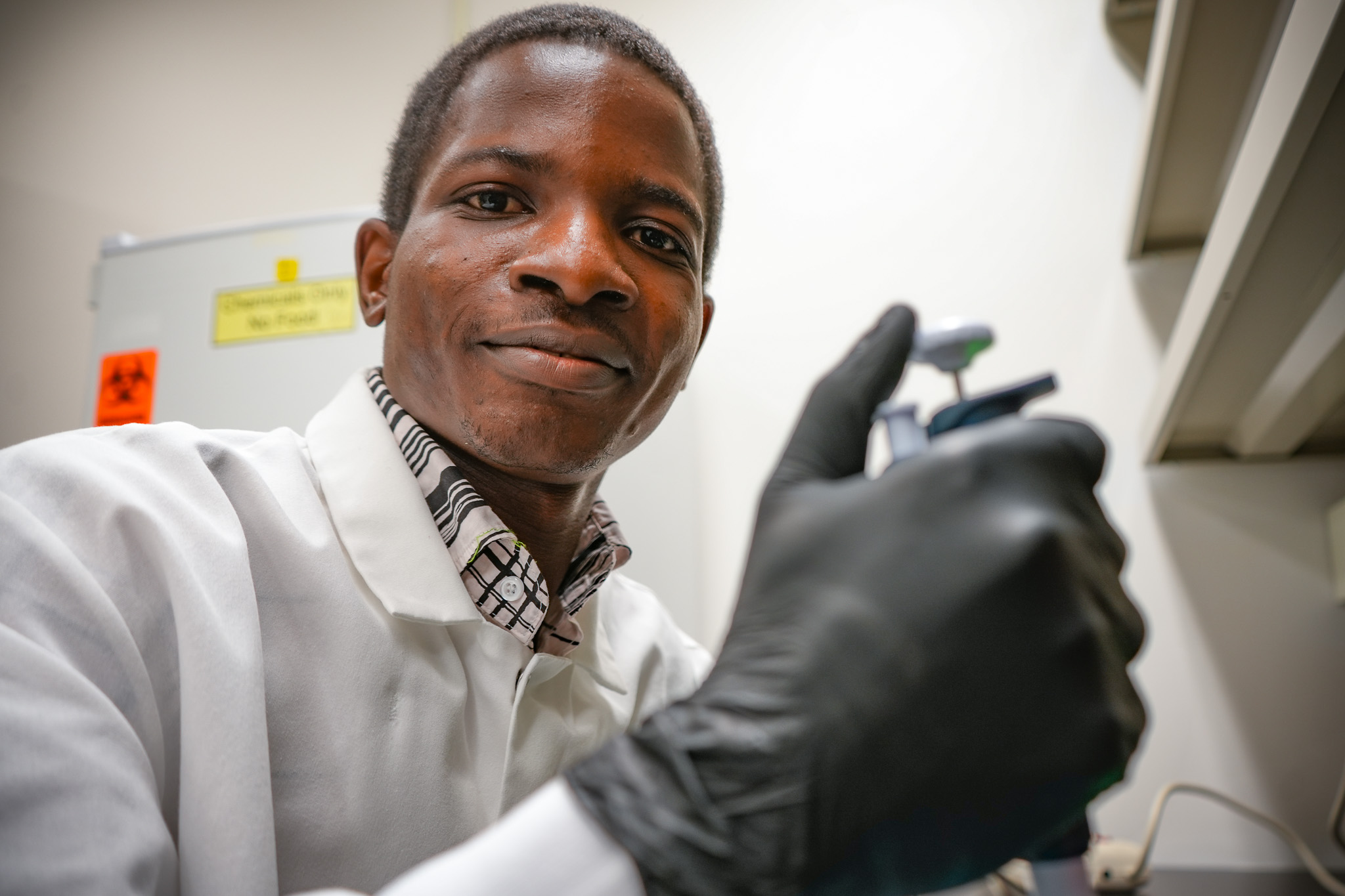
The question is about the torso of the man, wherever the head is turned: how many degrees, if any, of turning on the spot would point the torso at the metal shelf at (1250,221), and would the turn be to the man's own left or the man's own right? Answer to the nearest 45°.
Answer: approximately 90° to the man's own left

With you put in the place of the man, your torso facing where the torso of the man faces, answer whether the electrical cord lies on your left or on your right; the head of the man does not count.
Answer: on your left

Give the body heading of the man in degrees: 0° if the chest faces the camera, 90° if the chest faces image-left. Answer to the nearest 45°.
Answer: approximately 315°
